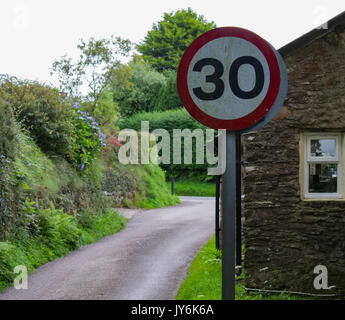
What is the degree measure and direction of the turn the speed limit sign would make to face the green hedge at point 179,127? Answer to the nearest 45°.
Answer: approximately 180°

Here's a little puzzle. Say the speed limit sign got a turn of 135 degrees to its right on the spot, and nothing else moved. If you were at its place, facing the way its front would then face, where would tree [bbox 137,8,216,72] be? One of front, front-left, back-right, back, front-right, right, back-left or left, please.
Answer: front-right

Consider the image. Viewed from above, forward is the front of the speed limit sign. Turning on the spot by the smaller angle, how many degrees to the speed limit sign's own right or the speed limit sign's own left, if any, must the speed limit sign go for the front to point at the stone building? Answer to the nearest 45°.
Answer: approximately 180°

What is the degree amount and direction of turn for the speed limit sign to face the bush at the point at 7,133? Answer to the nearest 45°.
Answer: approximately 135° to its right

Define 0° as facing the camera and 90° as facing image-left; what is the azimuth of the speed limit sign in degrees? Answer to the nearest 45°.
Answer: approximately 0°

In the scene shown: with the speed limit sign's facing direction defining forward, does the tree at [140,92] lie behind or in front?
behind

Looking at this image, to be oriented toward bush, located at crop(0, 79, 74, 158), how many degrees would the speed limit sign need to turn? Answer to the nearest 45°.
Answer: approximately 135° to its right

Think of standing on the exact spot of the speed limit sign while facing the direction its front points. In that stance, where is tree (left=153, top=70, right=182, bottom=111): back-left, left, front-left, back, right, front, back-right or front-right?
back
